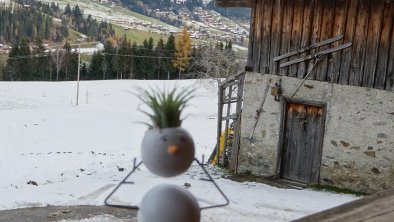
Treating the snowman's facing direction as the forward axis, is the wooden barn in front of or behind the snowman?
behind

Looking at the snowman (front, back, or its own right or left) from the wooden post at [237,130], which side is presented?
back

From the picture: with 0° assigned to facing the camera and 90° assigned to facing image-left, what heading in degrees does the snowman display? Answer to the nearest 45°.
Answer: approximately 0°
